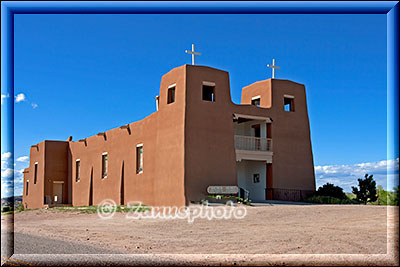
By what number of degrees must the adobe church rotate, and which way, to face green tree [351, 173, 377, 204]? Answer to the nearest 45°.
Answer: approximately 45° to its left

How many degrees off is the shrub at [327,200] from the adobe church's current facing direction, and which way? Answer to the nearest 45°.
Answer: approximately 45° to its left

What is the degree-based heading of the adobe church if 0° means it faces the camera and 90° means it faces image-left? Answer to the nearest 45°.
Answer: approximately 315°
